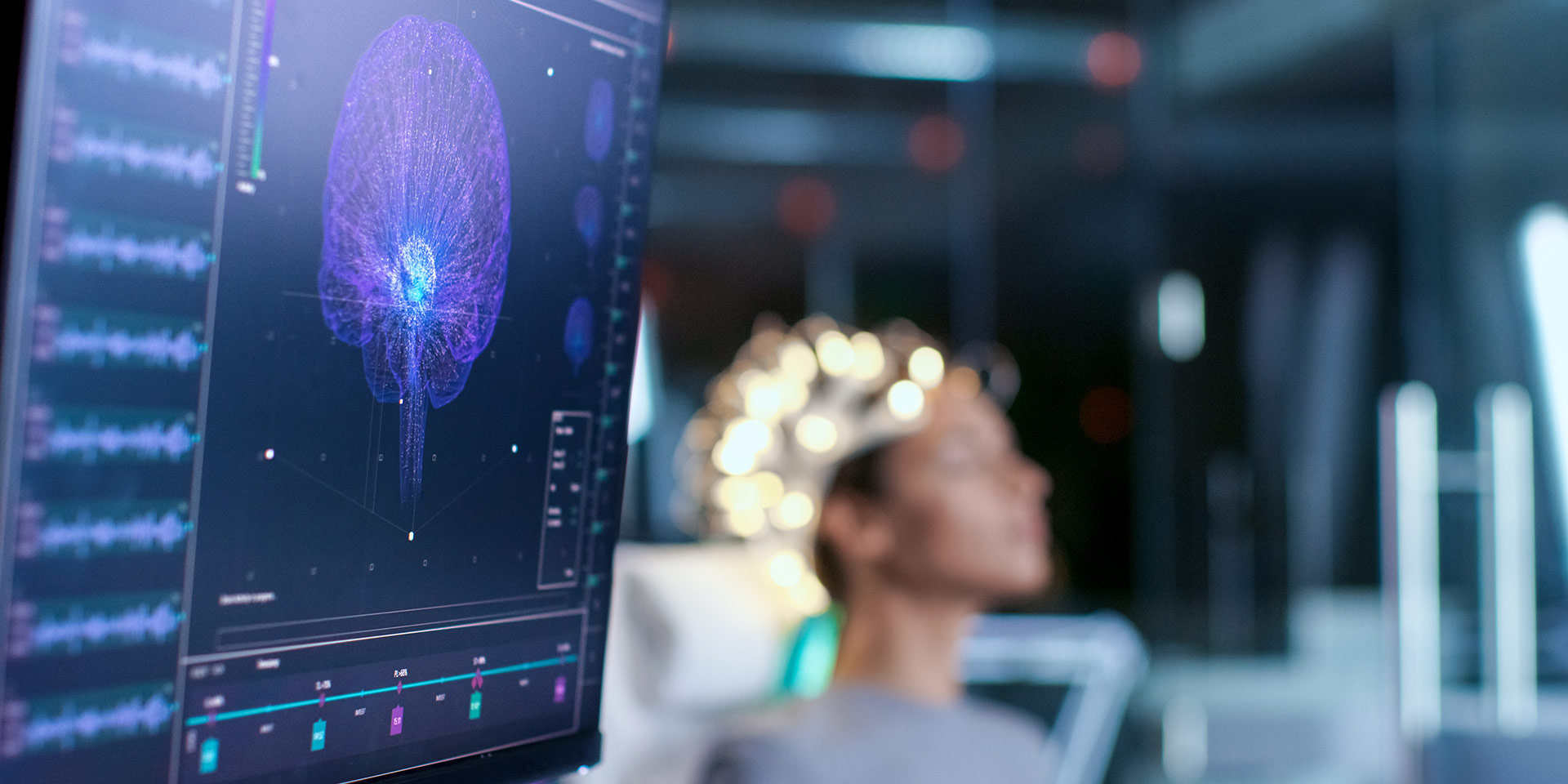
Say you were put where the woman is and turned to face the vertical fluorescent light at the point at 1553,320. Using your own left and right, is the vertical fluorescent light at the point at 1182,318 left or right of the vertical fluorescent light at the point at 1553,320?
left

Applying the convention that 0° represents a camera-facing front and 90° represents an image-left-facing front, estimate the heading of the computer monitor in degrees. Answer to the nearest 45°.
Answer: approximately 315°

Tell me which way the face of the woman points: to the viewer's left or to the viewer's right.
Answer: to the viewer's right

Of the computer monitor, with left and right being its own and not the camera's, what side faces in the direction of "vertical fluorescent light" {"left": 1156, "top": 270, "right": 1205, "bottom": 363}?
left

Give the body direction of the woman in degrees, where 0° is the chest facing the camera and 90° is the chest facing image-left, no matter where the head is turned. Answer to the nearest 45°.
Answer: approximately 315°

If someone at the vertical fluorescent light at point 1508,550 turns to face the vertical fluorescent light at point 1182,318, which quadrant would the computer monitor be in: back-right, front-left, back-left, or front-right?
back-left

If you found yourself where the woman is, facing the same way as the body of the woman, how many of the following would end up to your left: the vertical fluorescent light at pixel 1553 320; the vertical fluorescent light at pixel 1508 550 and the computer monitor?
2

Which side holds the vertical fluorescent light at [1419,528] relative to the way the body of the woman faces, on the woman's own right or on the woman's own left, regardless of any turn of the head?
on the woman's own left
